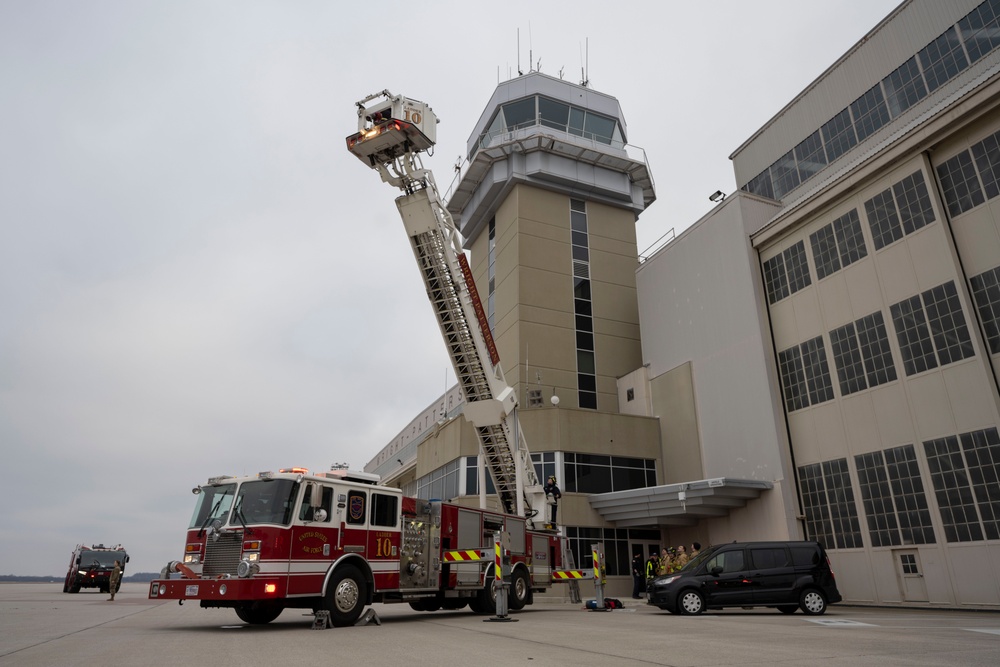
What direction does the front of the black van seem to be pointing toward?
to the viewer's left

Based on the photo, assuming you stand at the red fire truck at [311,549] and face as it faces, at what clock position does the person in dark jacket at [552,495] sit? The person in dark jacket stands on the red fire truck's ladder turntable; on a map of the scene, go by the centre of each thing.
The person in dark jacket is roughly at 6 o'clock from the red fire truck.

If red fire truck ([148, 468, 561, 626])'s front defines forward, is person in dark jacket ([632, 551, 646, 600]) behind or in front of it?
behind

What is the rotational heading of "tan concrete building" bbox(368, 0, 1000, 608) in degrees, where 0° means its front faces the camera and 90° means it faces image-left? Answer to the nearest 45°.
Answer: approximately 45°

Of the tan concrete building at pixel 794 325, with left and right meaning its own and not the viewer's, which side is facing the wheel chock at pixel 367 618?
front

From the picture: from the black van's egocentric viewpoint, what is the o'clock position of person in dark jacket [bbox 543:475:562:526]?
The person in dark jacket is roughly at 1 o'clock from the black van.
